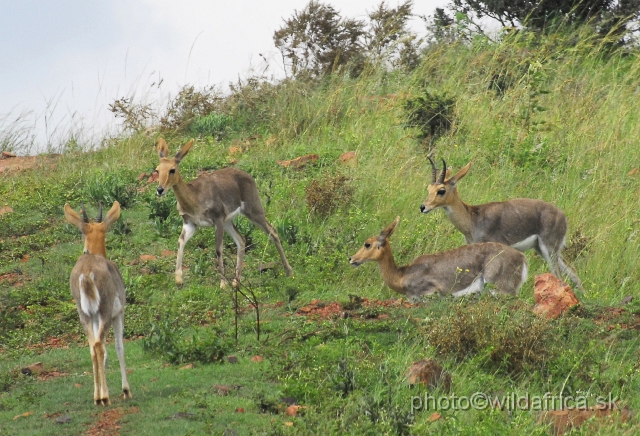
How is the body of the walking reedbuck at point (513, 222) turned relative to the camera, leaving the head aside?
to the viewer's left

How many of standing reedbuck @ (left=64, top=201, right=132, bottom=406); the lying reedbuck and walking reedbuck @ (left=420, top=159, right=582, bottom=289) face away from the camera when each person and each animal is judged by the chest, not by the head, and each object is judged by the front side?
1

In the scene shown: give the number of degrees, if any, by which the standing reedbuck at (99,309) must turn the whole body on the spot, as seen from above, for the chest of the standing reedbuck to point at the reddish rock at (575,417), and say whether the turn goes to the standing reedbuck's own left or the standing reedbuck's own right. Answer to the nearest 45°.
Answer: approximately 90° to the standing reedbuck's own right

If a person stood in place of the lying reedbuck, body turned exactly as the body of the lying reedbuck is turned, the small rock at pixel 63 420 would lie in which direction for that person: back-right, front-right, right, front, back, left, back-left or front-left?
front-left

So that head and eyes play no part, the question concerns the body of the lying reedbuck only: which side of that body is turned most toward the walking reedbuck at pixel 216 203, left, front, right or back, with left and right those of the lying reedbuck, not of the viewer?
front

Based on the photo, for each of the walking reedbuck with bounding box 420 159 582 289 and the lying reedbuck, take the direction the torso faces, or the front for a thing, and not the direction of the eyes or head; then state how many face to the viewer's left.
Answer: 2

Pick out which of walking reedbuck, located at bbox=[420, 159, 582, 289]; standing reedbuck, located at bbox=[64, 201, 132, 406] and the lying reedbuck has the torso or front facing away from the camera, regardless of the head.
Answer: the standing reedbuck

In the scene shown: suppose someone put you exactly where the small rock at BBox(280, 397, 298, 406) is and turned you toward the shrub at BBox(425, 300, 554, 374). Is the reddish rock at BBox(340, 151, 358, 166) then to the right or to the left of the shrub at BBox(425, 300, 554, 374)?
left

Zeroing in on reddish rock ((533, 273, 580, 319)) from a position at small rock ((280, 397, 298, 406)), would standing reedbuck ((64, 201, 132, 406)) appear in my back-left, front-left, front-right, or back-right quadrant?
back-left

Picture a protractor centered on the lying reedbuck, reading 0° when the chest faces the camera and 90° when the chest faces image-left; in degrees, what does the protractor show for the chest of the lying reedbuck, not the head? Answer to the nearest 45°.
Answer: approximately 90°

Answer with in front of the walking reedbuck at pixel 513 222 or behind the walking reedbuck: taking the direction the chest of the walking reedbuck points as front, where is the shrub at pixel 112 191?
in front

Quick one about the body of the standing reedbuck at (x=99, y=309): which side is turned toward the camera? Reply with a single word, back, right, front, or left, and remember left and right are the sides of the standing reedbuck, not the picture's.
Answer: back

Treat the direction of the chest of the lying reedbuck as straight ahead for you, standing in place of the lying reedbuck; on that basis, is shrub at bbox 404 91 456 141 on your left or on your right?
on your right
